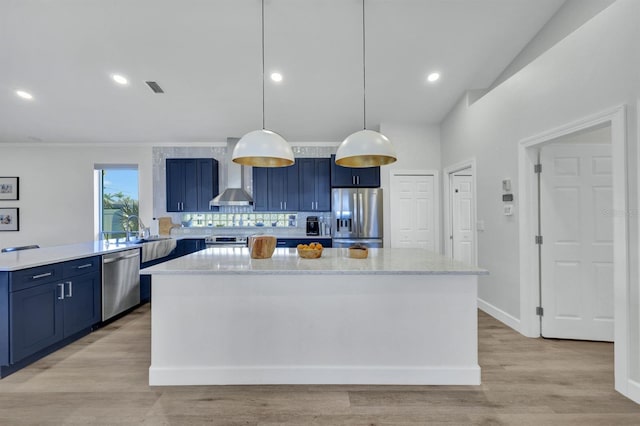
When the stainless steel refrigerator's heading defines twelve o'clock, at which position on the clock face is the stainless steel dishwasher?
The stainless steel dishwasher is roughly at 2 o'clock from the stainless steel refrigerator.

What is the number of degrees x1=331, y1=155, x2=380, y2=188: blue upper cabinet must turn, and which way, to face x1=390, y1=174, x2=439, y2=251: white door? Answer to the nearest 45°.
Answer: approximately 90° to its left

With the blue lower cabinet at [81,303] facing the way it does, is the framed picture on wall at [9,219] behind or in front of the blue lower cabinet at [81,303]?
behind

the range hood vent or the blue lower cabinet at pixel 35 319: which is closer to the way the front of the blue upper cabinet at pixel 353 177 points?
the blue lower cabinet

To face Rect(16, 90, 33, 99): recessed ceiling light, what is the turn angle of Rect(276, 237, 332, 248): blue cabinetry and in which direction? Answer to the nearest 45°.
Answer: approximately 90° to its right

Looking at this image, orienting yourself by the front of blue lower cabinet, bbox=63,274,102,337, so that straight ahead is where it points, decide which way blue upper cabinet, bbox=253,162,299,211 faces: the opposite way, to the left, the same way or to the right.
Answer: to the right

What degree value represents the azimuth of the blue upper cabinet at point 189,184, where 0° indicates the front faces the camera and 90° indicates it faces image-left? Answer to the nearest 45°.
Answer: approximately 0°
